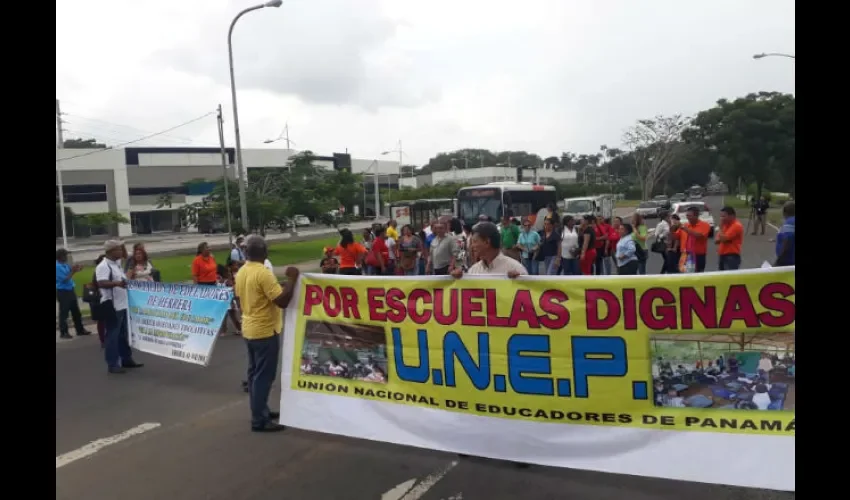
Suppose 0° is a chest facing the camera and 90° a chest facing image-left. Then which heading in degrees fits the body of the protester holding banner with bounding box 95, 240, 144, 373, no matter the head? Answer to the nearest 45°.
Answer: approximately 315°

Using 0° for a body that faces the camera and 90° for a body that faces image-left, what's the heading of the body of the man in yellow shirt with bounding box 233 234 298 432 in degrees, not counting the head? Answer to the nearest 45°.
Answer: approximately 225°

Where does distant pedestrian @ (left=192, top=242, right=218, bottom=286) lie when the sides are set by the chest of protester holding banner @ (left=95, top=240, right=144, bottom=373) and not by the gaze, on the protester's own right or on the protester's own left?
on the protester's own left

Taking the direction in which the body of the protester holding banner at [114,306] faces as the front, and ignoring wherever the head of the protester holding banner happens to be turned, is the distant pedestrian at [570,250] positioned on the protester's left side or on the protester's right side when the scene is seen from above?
on the protester's left side

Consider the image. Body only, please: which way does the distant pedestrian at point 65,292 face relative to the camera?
to the viewer's right

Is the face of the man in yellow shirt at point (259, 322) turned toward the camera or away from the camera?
away from the camera
